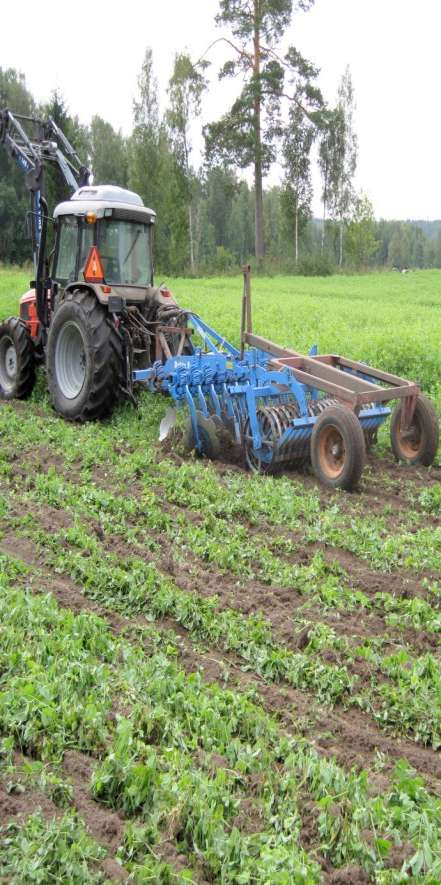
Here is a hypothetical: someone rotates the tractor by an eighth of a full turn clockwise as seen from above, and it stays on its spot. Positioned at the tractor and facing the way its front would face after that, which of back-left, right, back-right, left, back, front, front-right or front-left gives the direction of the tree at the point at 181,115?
front

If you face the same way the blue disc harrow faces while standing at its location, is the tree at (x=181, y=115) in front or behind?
in front

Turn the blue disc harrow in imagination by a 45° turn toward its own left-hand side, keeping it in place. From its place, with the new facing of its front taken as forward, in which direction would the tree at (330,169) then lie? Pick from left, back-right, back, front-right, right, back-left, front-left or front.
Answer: right

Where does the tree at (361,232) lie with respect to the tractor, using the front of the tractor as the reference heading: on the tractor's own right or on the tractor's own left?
on the tractor's own right

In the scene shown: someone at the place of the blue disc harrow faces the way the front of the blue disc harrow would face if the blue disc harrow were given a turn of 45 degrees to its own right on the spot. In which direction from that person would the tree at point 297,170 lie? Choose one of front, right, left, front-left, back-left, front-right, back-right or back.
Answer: front

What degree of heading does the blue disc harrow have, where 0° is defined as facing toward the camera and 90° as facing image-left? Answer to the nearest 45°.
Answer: approximately 135°

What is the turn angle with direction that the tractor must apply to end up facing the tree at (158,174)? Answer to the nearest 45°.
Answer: approximately 45° to its right

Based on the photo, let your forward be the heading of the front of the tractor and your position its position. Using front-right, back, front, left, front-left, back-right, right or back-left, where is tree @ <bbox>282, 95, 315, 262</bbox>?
front-right

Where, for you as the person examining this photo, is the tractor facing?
facing away from the viewer and to the left of the viewer
